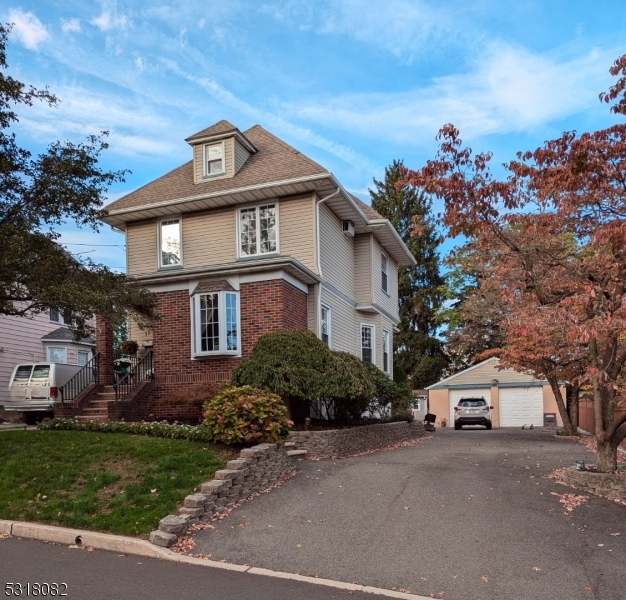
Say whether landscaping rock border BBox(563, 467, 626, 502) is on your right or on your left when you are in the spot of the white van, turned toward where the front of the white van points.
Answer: on your right

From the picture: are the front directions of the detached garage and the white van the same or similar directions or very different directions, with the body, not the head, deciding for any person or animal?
very different directions

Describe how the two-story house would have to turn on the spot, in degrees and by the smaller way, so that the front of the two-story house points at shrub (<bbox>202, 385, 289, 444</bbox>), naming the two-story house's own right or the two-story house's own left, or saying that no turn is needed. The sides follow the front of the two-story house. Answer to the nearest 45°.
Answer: approximately 45° to the two-story house's own left

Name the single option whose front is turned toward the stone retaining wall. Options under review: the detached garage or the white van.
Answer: the detached garage
